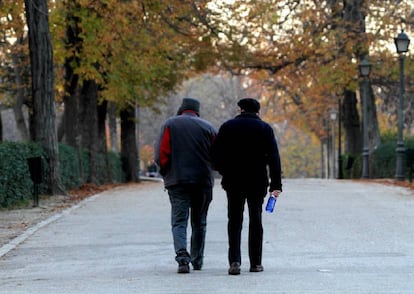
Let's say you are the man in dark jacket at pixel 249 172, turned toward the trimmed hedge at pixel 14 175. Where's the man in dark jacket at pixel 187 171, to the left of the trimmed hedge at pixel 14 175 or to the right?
left

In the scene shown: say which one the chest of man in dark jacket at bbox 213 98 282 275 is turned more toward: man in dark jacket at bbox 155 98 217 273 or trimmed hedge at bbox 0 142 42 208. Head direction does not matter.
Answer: the trimmed hedge

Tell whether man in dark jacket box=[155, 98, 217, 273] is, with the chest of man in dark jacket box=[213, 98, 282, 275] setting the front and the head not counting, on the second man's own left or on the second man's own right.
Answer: on the second man's own left

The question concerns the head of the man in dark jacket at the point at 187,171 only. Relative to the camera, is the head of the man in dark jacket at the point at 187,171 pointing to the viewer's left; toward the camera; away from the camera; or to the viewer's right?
away from the camera

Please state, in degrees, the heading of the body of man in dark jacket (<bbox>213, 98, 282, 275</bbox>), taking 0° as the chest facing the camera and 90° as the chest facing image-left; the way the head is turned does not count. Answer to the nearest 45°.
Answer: approximately 180°
